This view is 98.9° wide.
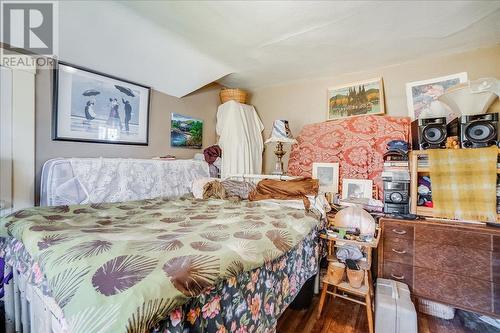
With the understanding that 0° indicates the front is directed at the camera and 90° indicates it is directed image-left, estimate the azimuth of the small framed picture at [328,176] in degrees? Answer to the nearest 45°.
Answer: approximately 0°

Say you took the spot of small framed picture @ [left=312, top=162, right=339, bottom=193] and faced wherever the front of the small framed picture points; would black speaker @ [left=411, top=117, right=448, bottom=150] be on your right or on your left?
on your left

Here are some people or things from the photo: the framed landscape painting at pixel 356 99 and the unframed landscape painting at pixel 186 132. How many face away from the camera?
0

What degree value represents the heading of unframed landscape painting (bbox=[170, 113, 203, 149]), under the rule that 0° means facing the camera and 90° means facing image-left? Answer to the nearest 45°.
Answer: approximately 315°

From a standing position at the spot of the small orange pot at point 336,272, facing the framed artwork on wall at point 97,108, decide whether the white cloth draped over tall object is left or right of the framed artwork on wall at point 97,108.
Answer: right

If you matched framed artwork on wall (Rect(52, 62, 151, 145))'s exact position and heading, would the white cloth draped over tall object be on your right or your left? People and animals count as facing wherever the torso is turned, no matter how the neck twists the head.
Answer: on your left

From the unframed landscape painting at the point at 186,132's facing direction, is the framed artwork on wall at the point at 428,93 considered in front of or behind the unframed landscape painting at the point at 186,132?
in front

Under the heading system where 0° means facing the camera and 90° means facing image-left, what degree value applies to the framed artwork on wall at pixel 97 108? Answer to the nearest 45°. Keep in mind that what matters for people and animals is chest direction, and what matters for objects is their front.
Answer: approximately 315°

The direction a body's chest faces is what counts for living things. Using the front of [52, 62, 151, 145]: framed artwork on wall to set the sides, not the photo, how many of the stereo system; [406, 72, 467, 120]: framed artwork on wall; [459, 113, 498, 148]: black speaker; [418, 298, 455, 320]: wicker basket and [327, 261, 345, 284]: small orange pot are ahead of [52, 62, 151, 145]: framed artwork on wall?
5

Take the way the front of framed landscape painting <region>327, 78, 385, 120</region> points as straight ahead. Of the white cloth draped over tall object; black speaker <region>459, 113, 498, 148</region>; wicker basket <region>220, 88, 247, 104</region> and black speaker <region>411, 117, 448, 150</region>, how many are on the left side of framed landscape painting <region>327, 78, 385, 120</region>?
2

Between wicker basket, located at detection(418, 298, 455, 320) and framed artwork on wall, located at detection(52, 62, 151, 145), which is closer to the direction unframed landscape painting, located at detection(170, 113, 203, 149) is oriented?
the wicker basket
